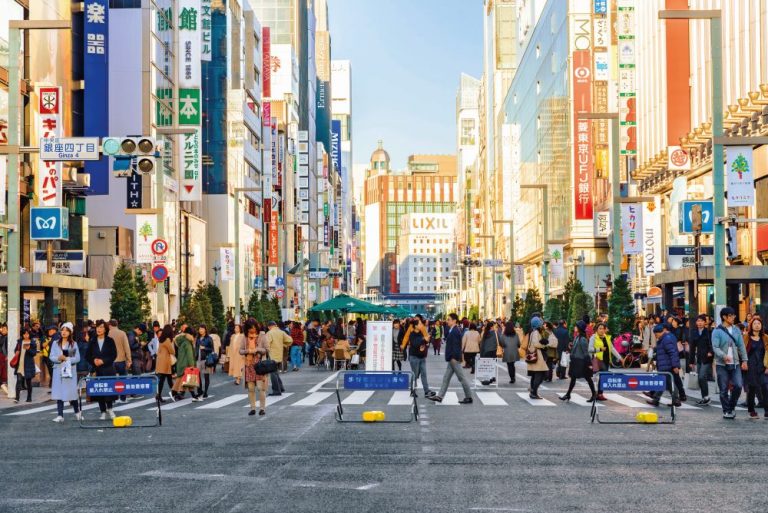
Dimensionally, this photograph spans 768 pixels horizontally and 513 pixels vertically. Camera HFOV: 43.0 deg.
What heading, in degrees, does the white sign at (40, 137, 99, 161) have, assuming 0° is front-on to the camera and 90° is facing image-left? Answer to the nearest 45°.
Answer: approximately 0°

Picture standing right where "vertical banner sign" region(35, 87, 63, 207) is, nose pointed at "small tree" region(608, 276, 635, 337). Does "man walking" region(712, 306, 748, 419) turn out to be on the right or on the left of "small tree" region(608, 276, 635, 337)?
right

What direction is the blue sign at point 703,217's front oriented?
toward the camera

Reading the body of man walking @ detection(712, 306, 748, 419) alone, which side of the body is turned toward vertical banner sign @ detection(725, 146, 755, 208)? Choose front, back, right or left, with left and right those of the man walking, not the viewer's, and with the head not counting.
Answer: back

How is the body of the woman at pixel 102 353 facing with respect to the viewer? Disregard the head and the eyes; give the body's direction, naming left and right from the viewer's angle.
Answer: facing the viewer

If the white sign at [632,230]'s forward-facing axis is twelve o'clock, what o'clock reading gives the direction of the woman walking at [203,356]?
The woman walking is roughly at 1 o'clock from the white sign.

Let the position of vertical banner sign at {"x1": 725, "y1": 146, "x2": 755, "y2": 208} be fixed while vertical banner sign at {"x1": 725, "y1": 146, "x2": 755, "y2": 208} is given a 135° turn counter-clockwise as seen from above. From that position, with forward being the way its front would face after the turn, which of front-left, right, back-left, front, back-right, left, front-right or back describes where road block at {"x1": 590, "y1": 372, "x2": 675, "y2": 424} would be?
back-right

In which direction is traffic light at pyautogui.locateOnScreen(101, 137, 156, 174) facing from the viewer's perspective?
toward the camera

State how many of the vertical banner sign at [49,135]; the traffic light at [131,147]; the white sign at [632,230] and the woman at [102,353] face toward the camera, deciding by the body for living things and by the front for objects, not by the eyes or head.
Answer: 4

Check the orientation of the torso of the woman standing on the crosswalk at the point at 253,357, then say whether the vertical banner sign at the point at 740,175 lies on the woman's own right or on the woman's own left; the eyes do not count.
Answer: on the woman's own left

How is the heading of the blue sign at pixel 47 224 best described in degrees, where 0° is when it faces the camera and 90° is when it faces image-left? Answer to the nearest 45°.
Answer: approximately 0°

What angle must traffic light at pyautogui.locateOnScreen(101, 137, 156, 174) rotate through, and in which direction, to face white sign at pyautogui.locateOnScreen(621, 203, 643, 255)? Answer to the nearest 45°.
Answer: approximately 135° to its left

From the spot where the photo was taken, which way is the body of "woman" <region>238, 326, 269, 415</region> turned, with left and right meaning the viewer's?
facing the viewer

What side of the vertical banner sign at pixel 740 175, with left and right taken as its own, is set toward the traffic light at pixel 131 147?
right

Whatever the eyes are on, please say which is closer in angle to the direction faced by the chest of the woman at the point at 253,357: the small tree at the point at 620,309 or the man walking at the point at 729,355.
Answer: the man walking
